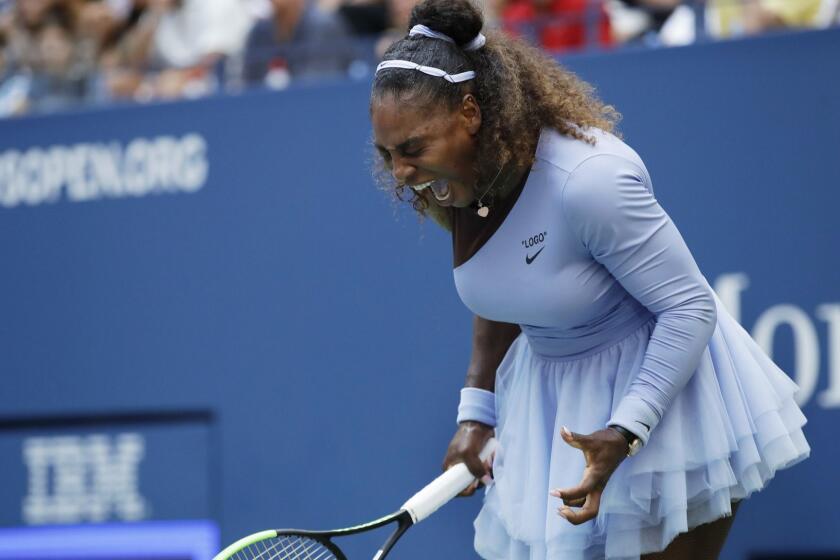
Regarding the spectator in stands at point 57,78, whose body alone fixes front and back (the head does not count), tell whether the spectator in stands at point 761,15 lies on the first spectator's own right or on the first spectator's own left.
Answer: on the first spectator's own left

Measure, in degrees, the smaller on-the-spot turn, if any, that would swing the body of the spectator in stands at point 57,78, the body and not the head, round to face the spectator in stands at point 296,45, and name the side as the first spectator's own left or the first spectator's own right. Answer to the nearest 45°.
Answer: approximately 45° to the first spectator's own left

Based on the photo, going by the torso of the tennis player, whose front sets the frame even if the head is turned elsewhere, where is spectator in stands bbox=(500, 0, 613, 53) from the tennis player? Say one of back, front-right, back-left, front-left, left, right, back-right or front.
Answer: back-right

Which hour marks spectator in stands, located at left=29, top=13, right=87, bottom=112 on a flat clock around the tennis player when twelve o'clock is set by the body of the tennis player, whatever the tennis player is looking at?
The spectator in stands is roughly at 3 o'clock from the tennis player.

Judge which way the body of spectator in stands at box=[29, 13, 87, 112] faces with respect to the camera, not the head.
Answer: toward the camera

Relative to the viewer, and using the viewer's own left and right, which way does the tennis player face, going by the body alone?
facing the viewer and to the left of the viewer

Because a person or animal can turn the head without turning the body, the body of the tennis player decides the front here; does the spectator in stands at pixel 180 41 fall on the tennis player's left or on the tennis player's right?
on the tennis player's right

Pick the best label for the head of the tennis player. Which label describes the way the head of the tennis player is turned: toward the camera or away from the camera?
toward the camera

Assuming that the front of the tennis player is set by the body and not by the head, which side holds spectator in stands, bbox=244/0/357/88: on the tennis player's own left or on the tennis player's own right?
on the tennis player's own right

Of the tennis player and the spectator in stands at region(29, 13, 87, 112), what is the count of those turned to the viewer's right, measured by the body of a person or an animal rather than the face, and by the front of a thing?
0
